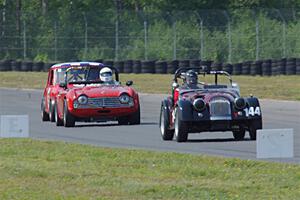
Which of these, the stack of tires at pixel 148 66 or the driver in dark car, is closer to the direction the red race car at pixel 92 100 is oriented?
the driver in dark car

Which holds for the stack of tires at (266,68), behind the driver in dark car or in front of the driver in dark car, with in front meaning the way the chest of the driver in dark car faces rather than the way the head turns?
behind

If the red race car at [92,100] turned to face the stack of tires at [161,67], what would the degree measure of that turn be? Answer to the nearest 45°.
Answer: approximately 180°

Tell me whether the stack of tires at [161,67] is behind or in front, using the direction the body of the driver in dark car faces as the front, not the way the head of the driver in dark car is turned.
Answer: behind

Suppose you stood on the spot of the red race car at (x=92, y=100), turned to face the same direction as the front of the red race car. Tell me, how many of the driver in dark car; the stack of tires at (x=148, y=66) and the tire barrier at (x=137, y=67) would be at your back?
2

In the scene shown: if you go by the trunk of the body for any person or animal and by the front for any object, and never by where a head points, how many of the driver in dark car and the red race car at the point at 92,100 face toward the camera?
2

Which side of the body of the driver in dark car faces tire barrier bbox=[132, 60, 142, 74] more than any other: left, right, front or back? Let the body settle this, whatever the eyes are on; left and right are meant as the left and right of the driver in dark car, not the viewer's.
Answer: back

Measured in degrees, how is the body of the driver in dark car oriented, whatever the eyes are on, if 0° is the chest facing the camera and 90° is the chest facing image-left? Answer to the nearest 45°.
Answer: approximately 0°

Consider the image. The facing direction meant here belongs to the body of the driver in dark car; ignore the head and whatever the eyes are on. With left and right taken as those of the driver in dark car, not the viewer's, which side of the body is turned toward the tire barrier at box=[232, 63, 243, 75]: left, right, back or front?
back
